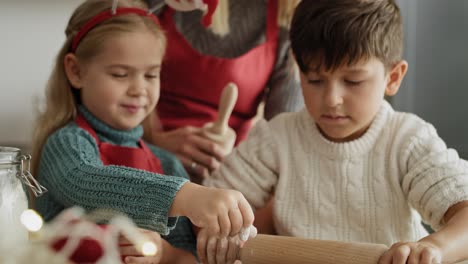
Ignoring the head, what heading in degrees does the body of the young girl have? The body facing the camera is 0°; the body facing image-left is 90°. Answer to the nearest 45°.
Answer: approximately 315°

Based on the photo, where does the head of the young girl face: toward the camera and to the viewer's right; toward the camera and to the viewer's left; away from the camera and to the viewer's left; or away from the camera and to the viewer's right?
toward the camera and to the viewer's right
